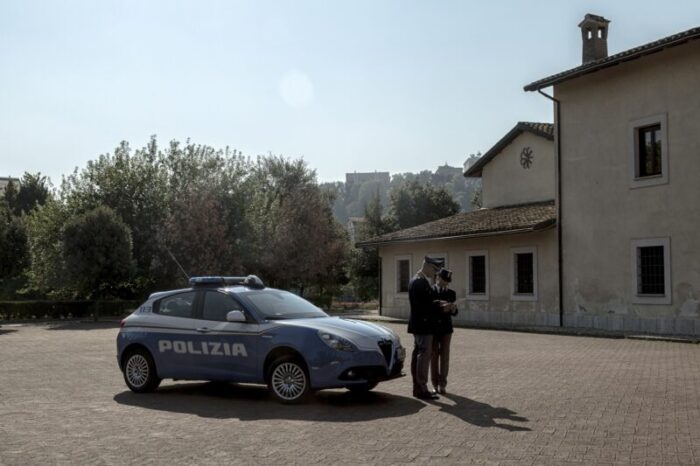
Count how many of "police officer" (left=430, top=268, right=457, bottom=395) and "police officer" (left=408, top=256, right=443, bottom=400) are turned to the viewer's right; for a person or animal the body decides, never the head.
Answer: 1

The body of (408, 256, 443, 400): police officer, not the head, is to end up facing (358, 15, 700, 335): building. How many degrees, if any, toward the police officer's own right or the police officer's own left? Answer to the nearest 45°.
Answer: approximately 90° to the police officer's own left

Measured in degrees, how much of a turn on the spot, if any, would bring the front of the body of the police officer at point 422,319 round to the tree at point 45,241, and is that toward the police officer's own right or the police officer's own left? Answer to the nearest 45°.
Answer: approximately 135° to the police officer's own left

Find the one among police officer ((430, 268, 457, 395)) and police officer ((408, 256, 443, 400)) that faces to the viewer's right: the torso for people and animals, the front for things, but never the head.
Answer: police officer ((408, 256, 443, 400))

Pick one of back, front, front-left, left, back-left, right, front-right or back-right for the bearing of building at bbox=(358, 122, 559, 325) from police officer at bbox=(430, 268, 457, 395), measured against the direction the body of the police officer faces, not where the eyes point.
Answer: back-right

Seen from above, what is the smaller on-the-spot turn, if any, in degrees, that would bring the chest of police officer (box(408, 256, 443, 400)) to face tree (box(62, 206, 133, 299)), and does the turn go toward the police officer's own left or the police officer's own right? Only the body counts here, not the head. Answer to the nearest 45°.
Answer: approximately 135° to the police officer's own left

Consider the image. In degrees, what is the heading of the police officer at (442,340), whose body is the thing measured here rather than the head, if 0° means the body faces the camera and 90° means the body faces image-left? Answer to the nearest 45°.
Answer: approximately 45°

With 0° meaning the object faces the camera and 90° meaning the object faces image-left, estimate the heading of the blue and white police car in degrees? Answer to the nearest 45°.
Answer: approximately 315°

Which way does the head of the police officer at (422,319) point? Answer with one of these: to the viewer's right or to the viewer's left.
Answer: to the viewer's right

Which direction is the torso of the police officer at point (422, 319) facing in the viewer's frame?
to the viewer's right
